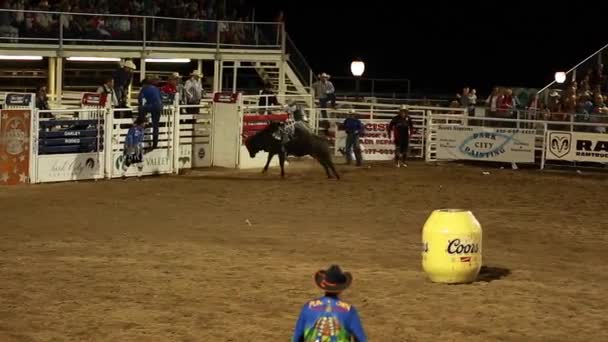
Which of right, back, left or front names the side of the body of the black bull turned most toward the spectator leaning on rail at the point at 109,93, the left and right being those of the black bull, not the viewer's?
front

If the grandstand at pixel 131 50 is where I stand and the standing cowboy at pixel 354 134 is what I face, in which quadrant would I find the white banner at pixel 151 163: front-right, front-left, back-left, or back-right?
front-right

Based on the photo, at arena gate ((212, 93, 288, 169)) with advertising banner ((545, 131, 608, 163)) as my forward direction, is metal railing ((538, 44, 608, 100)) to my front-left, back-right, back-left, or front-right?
front-left

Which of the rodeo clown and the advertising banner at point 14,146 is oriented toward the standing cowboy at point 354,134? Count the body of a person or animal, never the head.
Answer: the rodeo clown

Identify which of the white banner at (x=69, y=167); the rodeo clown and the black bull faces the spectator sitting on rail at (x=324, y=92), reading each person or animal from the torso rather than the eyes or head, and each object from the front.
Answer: the rodeo clown

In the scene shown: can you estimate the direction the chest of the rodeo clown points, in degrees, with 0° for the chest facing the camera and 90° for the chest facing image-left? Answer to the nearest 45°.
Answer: approximately 180°

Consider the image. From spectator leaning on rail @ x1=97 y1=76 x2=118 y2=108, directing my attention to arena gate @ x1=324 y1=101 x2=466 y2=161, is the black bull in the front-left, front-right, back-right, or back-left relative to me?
front-right

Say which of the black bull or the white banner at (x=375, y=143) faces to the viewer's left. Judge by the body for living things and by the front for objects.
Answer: the black bull

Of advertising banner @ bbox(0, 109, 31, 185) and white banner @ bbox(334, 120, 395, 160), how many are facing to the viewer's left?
0

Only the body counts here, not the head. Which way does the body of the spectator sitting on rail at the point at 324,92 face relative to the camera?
toward the camera

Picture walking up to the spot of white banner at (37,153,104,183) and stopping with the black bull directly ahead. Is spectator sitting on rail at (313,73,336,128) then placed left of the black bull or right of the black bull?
left

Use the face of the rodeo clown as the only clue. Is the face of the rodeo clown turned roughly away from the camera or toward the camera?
away from the camera

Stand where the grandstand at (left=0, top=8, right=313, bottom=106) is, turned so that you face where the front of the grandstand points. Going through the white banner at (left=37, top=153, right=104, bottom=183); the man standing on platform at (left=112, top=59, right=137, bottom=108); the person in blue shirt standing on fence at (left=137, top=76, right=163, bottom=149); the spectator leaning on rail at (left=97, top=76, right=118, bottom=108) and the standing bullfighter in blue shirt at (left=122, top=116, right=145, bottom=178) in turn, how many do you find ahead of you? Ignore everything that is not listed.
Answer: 5

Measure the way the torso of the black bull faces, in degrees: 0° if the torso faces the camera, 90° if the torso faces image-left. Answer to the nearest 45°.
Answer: approximately 90°

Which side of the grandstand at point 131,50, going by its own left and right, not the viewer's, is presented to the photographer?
front

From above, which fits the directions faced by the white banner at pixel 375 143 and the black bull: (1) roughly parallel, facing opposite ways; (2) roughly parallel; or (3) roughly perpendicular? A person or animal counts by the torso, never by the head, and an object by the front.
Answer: roughly perpendicular
